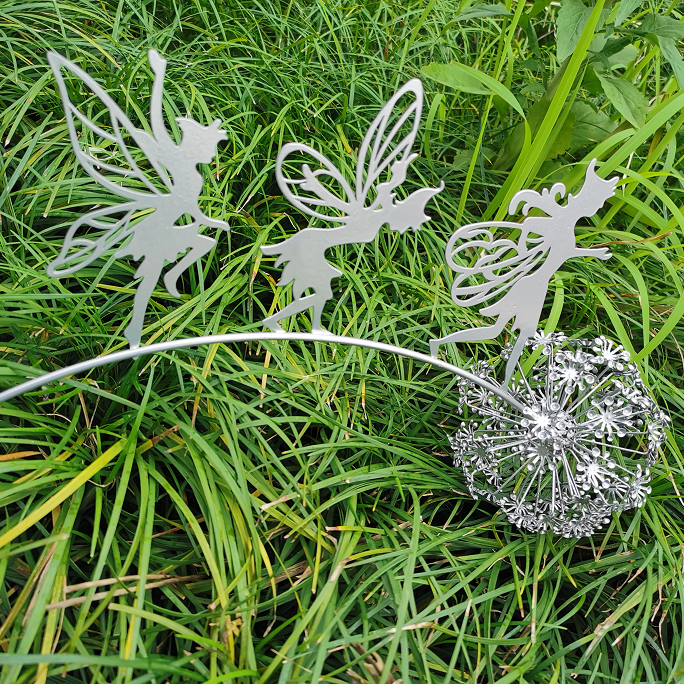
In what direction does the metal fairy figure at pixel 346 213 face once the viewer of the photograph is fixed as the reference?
facing to the right of the viewer

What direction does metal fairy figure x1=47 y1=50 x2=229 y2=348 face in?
to the viewer's right

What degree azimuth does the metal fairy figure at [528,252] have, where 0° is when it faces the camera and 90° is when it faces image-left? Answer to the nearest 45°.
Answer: approximately 270°

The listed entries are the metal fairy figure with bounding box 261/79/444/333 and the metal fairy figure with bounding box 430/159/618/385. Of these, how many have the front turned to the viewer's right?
2

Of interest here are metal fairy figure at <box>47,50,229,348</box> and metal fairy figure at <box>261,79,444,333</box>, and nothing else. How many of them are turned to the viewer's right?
2
